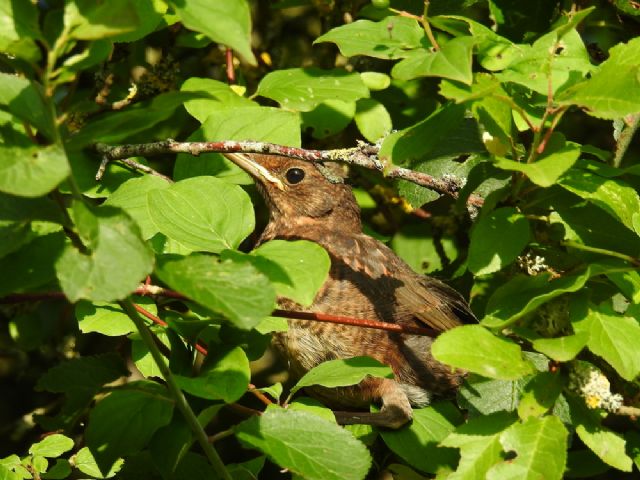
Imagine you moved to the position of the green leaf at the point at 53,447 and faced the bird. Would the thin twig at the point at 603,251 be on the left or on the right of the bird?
right

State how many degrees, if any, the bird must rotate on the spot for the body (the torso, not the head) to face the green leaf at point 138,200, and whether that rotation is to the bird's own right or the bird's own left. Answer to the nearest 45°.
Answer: approximately 45° to the bird's own left

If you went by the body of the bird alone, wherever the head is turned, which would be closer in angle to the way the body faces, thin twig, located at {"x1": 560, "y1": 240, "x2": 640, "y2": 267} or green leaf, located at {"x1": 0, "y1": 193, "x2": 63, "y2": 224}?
the green leaf

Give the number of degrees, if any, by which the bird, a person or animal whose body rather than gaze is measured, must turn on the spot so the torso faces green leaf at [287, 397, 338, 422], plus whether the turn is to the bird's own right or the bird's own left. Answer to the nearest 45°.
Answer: approximately 90° to the bird's own left

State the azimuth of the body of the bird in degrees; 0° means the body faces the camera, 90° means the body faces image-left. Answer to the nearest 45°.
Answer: approximately 90°

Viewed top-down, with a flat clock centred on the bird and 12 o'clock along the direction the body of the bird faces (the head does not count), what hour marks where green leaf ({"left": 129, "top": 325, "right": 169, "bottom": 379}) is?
The green leaf is roughly at 12 o'clock from the bird.
